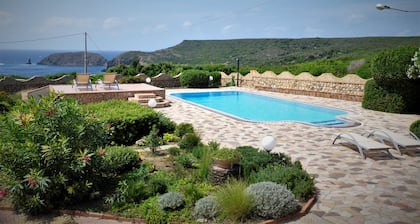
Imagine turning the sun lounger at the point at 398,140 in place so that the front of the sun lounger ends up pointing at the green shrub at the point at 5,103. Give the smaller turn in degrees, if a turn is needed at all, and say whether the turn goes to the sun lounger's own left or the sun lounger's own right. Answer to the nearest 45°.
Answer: approximately 45° to the sun lounger's own left

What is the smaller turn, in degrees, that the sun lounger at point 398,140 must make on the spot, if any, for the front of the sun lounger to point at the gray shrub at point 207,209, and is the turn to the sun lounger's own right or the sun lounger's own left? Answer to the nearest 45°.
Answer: approximately 90° to the sun lounger's own left

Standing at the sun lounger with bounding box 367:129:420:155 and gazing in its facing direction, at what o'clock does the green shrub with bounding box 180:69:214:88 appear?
The green shrub is roughly at 12 o'clock from the sun lounger.

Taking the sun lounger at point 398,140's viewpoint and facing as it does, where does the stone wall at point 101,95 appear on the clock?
The stone wall is roughly at 11 o'clock from the sun lounger.

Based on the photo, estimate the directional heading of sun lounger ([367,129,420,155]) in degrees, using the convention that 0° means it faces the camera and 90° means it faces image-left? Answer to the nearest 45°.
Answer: approximately 135°

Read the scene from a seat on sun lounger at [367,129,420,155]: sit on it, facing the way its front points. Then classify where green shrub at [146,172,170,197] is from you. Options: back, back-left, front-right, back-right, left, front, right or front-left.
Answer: left

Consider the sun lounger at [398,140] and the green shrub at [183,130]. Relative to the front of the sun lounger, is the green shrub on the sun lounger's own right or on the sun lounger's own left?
on the sun lounger's own right
